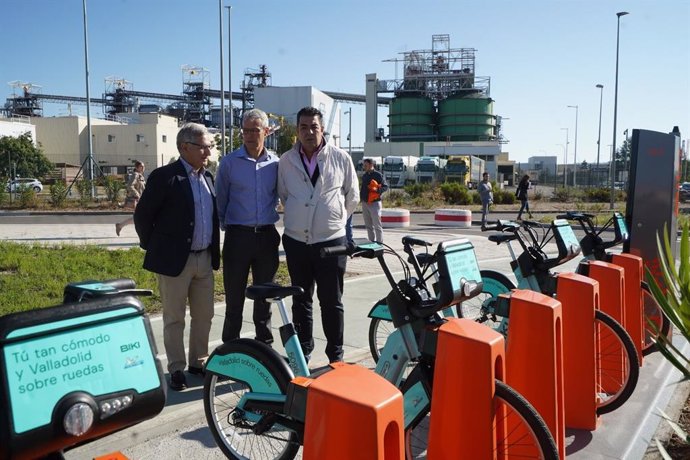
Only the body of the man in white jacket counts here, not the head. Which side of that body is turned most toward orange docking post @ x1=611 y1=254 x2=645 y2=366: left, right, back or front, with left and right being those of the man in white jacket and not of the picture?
left

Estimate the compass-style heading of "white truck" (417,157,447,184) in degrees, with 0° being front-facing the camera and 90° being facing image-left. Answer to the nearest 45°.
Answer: approximately 45°

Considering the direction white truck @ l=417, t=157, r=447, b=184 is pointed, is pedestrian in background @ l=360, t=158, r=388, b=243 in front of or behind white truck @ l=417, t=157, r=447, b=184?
in front

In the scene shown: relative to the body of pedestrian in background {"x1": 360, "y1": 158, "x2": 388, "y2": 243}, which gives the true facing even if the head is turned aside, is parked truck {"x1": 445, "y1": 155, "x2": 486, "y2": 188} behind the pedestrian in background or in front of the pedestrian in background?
behind

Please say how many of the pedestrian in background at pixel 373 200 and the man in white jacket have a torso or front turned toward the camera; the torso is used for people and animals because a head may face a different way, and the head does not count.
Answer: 2

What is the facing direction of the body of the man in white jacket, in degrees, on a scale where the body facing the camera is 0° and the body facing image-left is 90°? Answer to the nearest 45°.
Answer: approximately 0°

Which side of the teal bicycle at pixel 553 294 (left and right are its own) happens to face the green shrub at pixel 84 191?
back

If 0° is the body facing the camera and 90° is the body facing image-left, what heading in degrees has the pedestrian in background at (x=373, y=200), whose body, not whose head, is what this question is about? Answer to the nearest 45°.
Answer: approximately 0°

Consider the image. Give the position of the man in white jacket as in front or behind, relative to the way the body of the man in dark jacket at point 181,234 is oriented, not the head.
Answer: in front

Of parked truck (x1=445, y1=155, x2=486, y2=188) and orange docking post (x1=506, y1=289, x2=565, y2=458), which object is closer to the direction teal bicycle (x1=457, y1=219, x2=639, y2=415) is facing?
the orange docking post

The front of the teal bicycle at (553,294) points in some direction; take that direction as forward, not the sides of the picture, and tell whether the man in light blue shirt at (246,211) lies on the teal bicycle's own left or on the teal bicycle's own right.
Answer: on the teal bicycle's own right
